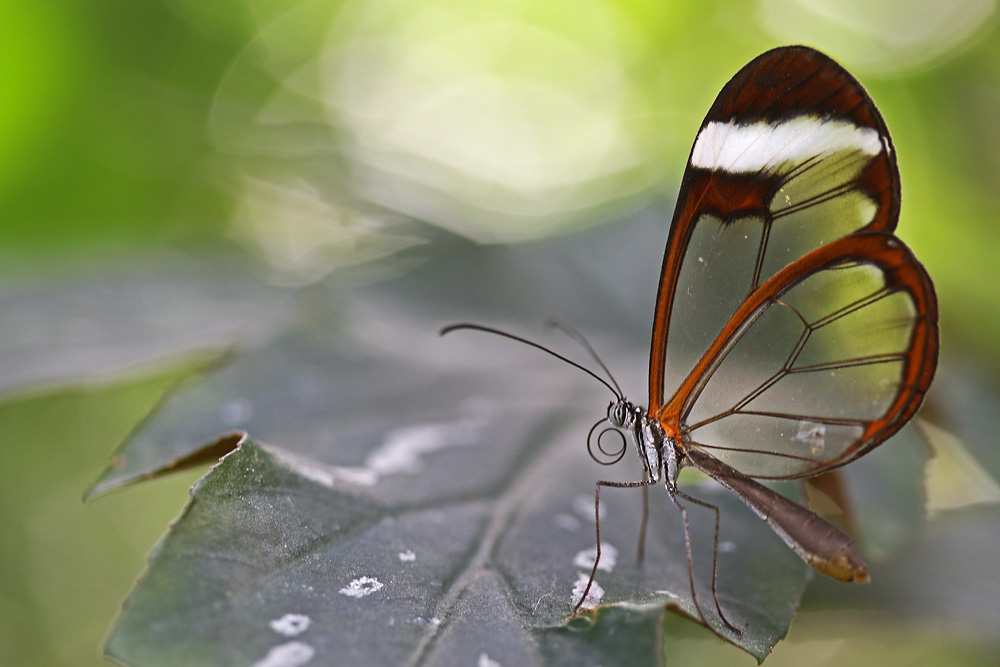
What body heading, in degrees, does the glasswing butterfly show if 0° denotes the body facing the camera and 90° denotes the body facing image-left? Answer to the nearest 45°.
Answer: approximately 90°
